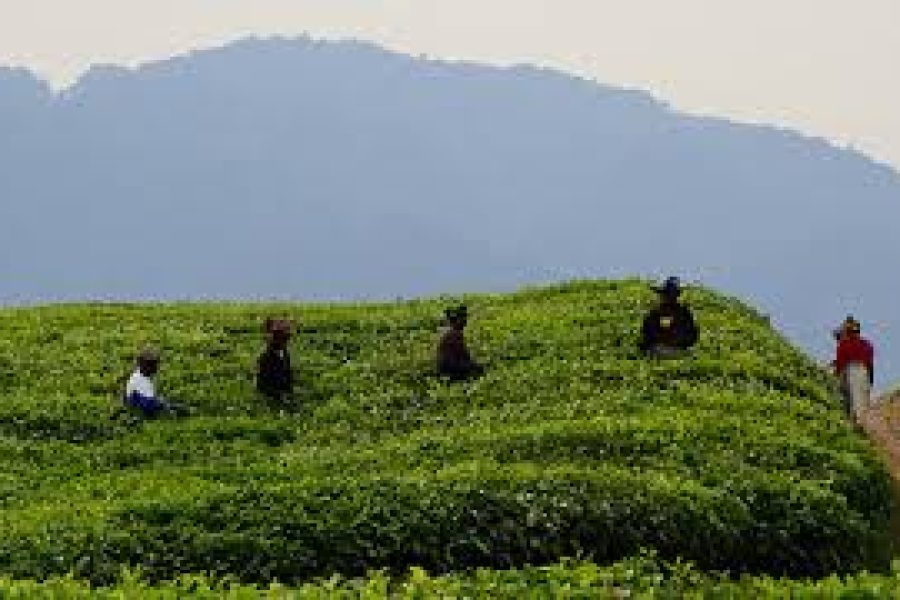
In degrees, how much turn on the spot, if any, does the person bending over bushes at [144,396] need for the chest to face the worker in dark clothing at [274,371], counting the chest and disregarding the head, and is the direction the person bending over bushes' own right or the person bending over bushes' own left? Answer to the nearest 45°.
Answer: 0° — they already face them

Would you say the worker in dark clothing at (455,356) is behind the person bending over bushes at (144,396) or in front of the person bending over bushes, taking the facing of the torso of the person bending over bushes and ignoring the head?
in front

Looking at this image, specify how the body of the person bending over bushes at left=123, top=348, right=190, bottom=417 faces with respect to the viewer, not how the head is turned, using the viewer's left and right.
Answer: facing to the right of the viewer

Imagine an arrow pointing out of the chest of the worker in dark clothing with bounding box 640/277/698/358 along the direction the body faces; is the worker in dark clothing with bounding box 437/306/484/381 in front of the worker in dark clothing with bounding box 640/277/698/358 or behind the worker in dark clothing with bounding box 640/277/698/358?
in front

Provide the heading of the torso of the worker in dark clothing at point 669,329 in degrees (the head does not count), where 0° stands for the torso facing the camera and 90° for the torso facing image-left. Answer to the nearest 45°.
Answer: approximately 45°

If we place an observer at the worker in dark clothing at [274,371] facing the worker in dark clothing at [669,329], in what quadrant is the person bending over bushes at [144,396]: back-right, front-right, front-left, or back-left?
back-right
